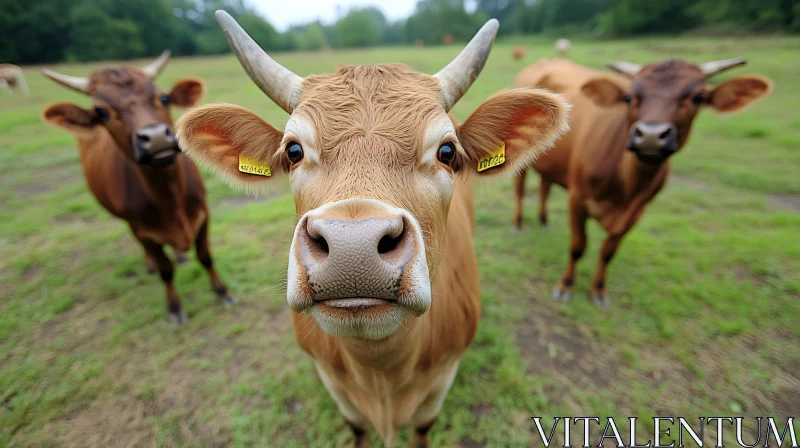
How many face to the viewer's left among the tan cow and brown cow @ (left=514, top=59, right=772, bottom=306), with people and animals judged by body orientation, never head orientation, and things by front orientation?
0

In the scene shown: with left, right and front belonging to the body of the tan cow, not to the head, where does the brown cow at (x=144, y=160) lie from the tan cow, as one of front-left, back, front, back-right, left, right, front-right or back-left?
back-right

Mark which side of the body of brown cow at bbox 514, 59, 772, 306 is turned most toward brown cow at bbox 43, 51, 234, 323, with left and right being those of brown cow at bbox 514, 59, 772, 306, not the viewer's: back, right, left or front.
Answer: right

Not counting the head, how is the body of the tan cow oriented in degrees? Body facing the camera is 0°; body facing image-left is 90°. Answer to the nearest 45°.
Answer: approximately 0°

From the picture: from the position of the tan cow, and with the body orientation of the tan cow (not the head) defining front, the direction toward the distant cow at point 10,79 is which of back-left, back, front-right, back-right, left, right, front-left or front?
back-right

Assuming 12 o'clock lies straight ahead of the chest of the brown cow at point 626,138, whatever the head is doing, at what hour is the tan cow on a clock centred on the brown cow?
The tan cow is roughly at 2 o'clock from the brown cow.

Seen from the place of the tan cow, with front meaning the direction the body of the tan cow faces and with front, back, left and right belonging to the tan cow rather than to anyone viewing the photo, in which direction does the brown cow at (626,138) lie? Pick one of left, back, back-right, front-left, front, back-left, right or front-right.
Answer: back-left

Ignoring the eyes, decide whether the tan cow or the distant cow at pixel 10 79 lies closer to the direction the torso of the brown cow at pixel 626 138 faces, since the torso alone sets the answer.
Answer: the tan cow

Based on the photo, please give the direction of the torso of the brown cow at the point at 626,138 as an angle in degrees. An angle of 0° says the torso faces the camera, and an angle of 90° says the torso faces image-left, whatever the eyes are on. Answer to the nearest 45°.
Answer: approximately 315°
